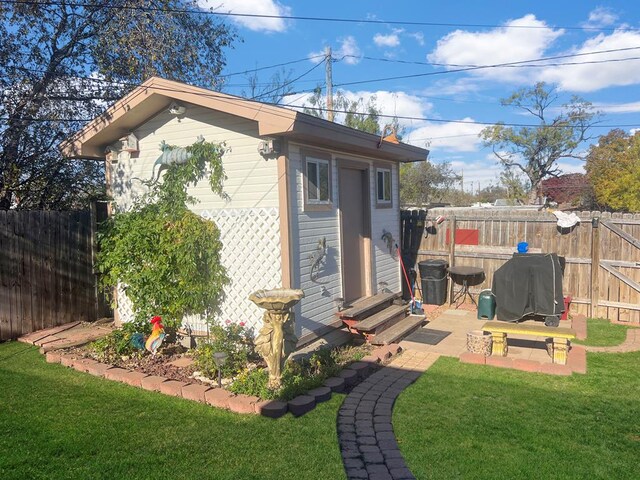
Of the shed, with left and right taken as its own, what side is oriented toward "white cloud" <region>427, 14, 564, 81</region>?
left

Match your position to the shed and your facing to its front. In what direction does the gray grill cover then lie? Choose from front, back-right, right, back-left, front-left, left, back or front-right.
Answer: front-left

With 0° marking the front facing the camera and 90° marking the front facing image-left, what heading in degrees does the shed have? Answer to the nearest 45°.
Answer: approximately 315°

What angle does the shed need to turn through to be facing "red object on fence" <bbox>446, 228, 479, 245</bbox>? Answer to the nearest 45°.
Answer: approximately 90° to its left

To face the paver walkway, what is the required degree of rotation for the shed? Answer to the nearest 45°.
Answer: approximately 45° to its right

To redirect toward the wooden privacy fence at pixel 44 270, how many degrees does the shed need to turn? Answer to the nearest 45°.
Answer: approximately 135° to its right

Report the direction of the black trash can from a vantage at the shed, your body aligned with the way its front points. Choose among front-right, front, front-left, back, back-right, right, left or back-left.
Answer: left

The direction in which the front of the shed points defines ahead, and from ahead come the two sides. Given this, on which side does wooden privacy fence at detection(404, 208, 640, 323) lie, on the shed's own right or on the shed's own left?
on the shed's own left

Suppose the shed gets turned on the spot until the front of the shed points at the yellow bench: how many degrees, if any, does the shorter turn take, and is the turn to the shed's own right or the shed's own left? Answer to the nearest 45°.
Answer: approximately 45° to the shed's own left

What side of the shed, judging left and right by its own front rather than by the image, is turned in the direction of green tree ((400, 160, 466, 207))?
left

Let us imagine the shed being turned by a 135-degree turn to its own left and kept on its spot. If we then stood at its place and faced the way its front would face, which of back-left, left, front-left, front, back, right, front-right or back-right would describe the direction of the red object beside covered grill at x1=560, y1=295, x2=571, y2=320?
right
